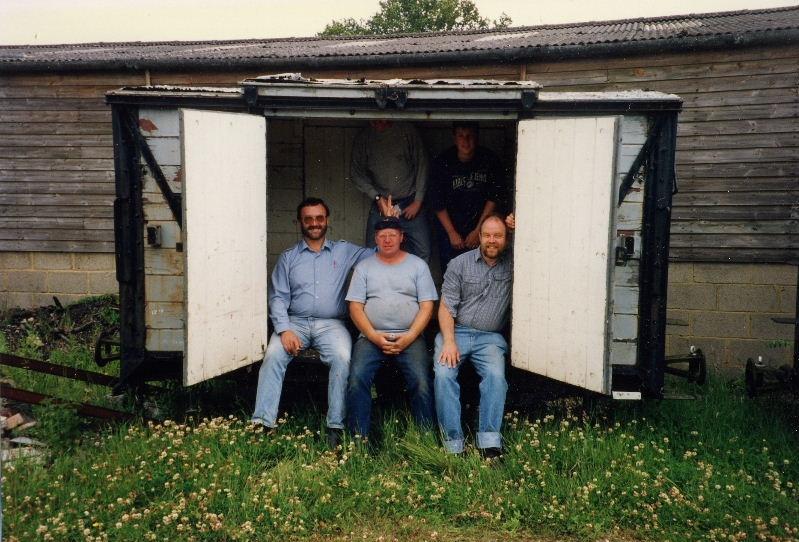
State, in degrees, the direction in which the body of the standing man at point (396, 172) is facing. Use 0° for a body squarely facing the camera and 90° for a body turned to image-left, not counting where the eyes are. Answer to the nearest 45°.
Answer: approximately 0°

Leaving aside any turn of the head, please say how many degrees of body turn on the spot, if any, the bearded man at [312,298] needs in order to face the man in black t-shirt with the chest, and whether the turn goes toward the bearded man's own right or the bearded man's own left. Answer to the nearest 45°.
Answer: approximately 135° to the bearded man's own left

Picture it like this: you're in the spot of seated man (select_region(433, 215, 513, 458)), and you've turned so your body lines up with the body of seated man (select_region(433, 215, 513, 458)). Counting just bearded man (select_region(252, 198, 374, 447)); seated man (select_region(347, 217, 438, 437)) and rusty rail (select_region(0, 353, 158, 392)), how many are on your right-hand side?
3

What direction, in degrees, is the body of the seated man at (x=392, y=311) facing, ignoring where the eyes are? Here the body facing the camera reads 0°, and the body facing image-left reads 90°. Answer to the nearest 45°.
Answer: approximately 0°

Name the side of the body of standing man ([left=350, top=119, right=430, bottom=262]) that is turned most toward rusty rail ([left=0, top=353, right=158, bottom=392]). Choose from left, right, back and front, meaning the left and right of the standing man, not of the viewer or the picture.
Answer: right

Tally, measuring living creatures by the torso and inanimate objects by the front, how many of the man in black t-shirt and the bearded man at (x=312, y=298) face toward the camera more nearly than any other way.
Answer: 2
